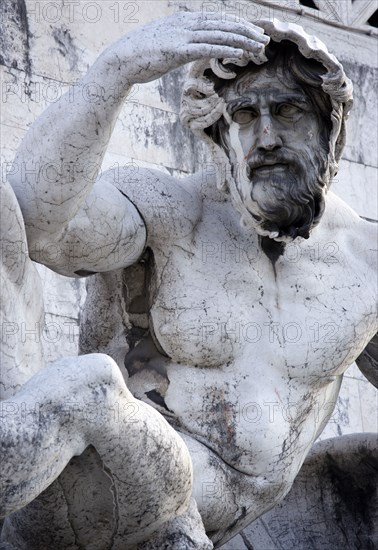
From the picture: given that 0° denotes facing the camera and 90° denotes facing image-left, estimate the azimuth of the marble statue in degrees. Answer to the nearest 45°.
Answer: approximately 0°
